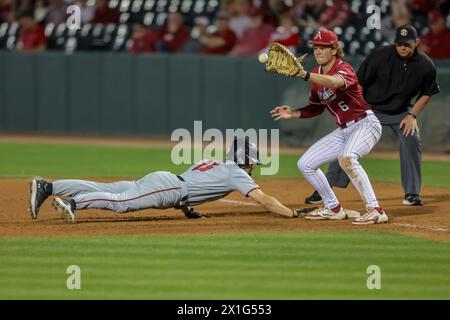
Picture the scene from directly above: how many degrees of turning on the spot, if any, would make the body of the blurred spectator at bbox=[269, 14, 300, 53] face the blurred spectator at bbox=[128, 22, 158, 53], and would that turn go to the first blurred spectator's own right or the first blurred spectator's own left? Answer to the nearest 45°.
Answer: approximately 135° to the first blurred spectator's own right

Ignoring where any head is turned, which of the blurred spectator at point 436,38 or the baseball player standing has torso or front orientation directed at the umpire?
the blurred spectator

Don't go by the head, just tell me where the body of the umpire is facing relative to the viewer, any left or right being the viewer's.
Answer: facing the viewer

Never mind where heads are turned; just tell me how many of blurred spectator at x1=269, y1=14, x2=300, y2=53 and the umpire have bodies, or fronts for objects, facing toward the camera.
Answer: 2

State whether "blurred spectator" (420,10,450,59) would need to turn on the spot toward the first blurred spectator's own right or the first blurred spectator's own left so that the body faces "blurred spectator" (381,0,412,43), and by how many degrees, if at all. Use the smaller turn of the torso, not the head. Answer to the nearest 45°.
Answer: approximately 90° to the first blurred spectator's own right

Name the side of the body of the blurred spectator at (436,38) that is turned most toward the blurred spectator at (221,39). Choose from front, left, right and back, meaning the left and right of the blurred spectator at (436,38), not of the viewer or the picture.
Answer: right

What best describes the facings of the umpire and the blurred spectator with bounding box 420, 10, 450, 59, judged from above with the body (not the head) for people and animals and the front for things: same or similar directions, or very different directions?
same or similar directions

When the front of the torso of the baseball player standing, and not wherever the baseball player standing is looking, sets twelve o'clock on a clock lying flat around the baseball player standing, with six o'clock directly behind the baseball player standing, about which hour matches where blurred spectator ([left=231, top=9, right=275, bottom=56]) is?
The blurred spectator is roughly at 4 o'clock from the baseball player standing.

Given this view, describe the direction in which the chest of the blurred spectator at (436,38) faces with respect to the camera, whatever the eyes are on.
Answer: toward the camera

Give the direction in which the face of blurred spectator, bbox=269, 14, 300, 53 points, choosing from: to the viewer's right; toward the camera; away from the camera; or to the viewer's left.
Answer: toward the camera

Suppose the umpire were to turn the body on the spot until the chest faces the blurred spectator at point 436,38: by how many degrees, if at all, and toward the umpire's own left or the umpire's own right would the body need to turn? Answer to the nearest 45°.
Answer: approximately 180°

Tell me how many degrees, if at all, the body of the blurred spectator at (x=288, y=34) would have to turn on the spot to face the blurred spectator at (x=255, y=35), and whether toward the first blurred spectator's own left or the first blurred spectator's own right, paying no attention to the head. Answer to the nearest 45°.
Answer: approximately 135° to the first blurred spectator's own right

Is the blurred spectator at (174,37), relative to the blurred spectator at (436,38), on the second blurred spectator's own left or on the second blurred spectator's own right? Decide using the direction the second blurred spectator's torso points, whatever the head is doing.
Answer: on the second blurred spectator's own right

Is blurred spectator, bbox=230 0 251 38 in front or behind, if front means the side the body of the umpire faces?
behind

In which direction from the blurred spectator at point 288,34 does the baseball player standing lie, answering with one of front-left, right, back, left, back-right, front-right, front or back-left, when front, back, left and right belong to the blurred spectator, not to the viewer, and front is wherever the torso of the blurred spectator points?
front

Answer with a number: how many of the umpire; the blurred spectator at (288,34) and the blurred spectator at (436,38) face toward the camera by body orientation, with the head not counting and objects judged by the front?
3
